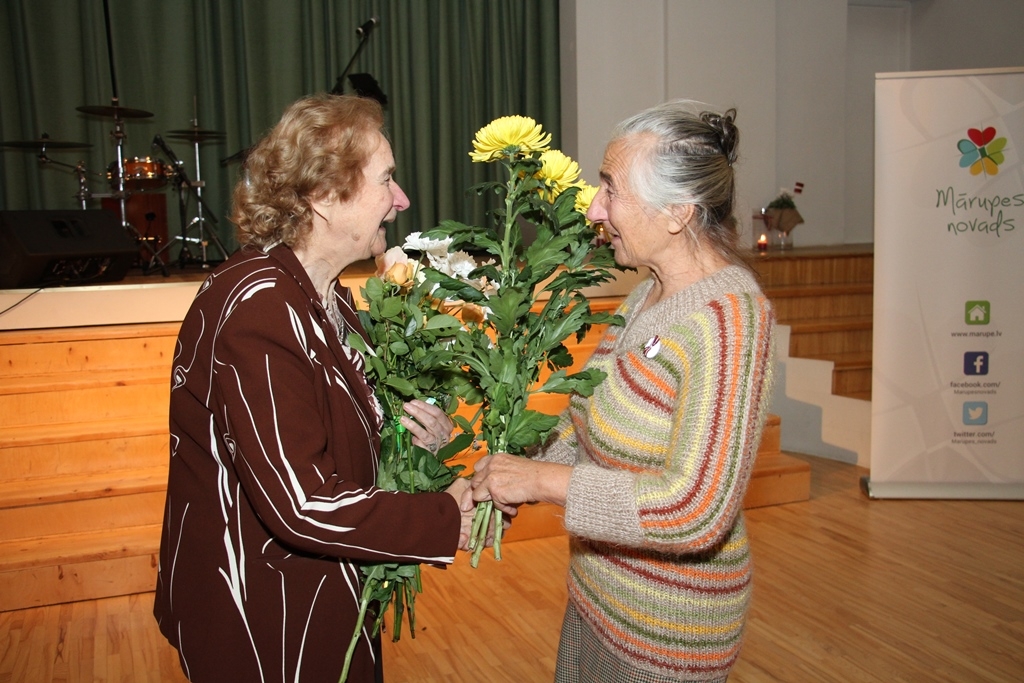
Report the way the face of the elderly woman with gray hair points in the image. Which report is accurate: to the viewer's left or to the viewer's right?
to the viewer's left

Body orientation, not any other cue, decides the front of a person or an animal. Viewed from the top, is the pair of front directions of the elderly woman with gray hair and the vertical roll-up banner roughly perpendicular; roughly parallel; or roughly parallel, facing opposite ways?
roughly perpendicular

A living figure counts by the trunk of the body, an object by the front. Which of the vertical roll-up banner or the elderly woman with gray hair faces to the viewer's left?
the elderly woman with gray hair

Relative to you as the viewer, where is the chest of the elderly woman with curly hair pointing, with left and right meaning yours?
facing to the right of the viewer

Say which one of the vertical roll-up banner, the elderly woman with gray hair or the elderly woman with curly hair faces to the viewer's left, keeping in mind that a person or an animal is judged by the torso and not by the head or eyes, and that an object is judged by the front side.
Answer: the elderly woman with gray hair

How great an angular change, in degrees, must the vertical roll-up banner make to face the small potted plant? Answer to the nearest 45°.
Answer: approximately 180°

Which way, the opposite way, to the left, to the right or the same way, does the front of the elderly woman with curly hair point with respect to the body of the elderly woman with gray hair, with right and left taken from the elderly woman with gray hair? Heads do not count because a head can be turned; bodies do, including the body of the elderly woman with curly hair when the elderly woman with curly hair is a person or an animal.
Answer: the opposite way

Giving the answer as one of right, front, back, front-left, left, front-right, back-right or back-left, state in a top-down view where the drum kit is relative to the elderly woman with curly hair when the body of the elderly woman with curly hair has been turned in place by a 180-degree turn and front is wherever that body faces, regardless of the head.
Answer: right

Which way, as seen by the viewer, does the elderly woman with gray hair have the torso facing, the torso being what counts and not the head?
to the viewer's left
